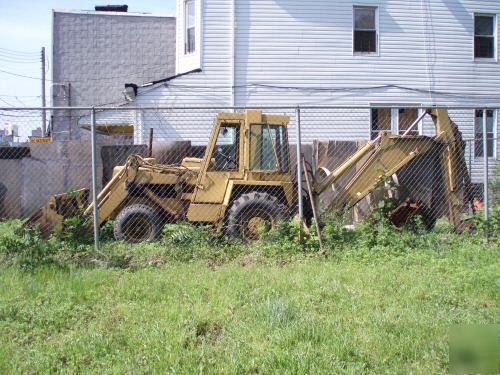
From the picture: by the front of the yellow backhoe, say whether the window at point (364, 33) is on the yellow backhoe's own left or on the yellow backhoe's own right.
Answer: on the yellow backhoe's own right

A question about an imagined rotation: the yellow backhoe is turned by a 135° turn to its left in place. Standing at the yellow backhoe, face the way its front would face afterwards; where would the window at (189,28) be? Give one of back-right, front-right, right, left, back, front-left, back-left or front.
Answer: back-left

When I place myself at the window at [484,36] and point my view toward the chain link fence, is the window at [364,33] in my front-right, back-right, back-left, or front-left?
front-right

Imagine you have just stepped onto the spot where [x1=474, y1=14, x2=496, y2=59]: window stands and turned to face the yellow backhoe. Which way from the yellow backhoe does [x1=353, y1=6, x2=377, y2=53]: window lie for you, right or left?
right

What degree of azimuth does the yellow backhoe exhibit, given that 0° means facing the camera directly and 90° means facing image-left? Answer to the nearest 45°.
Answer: approximately 90°
